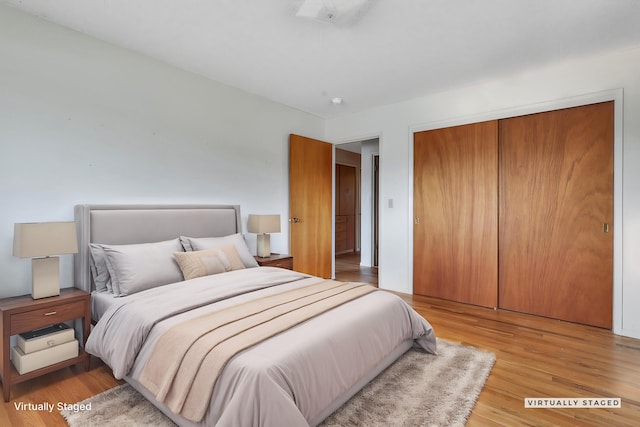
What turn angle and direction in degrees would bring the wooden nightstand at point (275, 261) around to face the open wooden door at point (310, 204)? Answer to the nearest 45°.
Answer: approximately 90° to its left

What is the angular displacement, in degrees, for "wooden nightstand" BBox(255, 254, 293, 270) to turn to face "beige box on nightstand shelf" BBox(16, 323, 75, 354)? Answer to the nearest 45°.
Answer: approximately 90° to its right

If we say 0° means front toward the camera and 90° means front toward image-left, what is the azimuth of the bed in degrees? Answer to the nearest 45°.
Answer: approximately 315°

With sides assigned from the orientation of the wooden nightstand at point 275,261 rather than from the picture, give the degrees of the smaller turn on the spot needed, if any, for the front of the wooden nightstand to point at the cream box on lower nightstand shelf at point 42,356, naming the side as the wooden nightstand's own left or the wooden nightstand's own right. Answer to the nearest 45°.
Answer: approximately 90° to the wooden nightstand's own right

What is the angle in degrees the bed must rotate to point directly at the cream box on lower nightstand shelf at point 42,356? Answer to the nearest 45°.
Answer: approximately 135° to its right

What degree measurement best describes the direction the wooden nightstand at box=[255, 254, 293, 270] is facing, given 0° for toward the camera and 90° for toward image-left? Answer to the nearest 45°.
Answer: approximately 315°
